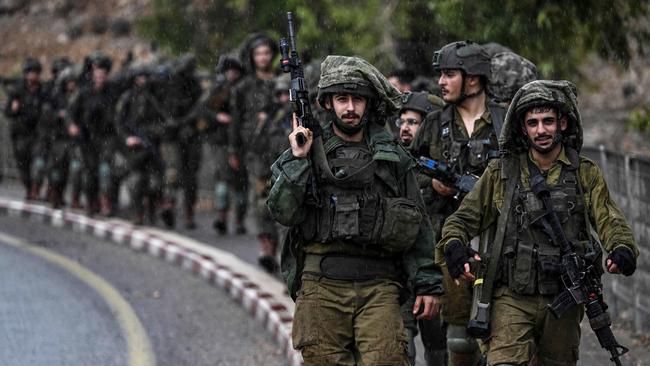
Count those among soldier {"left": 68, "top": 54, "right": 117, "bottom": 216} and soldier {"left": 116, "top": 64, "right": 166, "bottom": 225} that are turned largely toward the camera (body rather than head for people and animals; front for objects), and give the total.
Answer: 2

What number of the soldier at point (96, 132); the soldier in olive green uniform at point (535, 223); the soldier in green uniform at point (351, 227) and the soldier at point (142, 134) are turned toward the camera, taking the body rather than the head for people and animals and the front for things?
4

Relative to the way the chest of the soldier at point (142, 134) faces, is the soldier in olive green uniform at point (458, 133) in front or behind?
in front

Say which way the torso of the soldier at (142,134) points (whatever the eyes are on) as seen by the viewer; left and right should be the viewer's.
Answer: facing the viewer

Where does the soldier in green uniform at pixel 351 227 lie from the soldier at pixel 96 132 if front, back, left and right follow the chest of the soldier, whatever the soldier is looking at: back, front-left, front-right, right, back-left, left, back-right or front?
front

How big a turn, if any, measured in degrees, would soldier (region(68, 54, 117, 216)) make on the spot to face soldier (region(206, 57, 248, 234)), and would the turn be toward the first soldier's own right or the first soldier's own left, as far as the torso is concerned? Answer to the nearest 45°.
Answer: approximately 45° to the first soldier's own left

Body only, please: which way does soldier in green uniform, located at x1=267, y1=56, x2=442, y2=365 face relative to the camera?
toward the camera

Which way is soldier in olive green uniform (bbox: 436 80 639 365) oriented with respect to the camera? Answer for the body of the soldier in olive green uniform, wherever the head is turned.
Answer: toward the camera

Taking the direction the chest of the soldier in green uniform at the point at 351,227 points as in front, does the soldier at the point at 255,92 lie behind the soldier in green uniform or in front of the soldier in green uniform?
behind
